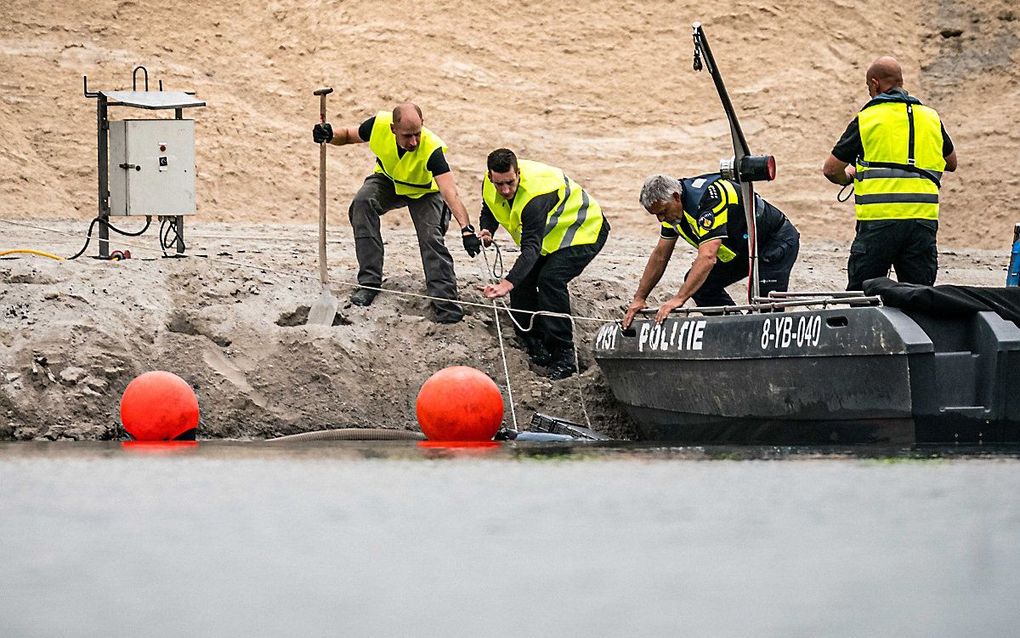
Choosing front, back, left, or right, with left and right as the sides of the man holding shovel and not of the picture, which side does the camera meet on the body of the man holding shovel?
front

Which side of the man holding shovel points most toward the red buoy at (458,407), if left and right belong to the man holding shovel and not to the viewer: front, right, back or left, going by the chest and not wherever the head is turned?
front

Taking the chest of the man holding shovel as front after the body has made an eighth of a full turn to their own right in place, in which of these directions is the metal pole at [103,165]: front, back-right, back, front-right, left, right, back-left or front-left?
right

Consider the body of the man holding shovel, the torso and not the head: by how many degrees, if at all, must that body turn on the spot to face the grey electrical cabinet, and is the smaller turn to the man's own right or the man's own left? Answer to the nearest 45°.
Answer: approximately 135° to the man's own right

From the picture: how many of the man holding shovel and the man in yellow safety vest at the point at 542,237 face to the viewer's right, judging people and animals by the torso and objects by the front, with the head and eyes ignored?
0

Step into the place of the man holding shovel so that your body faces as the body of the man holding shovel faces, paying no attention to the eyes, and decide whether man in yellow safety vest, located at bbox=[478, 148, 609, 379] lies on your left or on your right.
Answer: on your left

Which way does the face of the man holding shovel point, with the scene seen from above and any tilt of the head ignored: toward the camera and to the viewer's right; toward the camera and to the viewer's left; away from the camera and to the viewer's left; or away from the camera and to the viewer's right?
toward the camera and to the viewer's right

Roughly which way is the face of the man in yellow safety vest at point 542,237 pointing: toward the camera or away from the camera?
toward the camera

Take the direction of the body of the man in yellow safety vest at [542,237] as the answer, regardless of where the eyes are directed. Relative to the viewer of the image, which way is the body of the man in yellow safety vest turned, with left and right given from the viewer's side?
facing the viewer and to the left of the viewer

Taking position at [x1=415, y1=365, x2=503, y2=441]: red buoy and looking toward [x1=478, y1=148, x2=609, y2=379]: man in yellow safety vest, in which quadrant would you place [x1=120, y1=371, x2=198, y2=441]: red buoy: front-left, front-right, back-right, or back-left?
back-left

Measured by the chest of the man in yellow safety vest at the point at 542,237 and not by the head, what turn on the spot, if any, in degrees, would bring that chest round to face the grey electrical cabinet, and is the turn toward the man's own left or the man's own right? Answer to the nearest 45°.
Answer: approximately 90° to the man's own right

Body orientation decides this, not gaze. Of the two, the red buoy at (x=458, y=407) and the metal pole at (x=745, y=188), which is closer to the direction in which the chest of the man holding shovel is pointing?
the red buoy

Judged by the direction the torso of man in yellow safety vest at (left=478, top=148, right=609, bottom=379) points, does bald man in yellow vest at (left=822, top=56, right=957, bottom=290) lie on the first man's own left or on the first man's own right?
on the first man's own left
